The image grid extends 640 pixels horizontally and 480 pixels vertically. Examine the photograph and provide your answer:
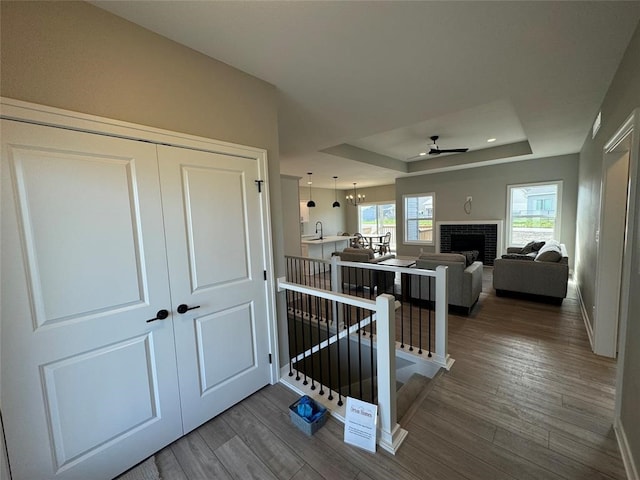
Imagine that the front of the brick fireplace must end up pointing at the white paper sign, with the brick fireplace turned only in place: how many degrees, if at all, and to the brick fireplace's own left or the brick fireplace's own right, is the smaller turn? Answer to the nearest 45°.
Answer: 0° — it already faces it

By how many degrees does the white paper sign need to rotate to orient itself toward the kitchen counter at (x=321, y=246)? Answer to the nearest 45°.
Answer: approximately 135° to its right

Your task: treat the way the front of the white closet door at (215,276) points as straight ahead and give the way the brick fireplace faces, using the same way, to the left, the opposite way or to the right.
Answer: to the right

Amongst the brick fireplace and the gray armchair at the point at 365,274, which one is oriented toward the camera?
the brick fireplace

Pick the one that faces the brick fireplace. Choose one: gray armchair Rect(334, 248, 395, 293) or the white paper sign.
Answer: the gray armchair

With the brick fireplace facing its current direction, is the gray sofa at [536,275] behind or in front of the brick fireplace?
in front

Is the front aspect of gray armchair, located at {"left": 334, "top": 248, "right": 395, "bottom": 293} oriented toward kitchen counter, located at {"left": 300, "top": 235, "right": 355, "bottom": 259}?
no

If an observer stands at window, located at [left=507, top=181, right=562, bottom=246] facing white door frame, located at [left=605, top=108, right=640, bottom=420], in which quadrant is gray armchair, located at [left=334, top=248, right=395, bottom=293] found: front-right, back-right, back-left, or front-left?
front-right

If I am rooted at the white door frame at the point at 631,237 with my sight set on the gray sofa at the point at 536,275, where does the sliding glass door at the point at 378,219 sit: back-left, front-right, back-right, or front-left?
front-left

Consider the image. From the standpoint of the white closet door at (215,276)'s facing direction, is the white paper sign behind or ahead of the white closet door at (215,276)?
ahead

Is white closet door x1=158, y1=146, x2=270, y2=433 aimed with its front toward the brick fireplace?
no

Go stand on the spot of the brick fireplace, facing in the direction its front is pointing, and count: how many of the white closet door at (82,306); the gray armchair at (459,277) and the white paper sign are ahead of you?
3

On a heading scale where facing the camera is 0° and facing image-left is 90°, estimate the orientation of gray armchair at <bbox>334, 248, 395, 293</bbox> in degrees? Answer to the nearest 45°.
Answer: approximately 225°

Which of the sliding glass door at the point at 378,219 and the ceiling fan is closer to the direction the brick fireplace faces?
the ceiling fan

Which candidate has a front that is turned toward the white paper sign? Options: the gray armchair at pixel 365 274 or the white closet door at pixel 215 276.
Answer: the white closet door

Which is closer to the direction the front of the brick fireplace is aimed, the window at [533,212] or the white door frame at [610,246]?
the white door frame

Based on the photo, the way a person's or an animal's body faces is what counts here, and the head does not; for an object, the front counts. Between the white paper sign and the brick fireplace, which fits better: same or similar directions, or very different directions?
same or similar directions

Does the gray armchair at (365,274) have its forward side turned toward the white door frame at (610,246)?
no

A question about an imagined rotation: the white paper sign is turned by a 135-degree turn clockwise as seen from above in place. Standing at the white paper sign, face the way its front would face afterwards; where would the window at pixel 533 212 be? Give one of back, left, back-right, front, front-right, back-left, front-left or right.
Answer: front-right

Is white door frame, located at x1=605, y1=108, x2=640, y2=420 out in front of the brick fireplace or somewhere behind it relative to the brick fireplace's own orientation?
in front

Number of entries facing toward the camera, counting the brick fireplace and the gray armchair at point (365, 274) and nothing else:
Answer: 1

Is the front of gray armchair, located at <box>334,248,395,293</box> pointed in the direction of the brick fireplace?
yes
